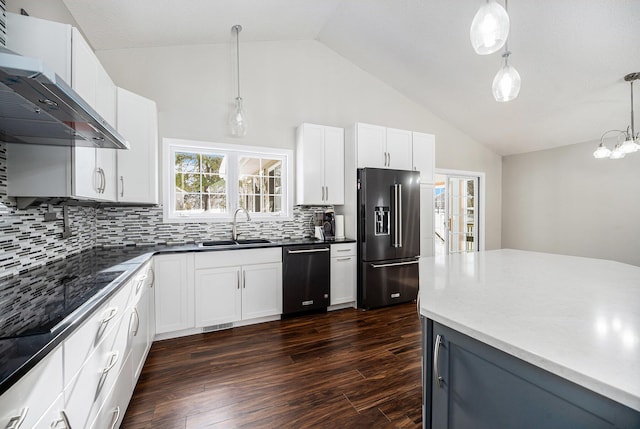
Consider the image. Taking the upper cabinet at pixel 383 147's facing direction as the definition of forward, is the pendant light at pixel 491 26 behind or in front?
in front

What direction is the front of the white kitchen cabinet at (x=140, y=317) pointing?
to the viewer's right

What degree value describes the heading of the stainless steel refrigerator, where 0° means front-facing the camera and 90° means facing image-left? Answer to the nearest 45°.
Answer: approximately 315°

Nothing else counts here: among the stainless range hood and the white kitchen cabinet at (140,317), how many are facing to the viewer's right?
2

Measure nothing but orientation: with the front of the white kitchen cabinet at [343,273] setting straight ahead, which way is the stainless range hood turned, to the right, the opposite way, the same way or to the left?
to the left

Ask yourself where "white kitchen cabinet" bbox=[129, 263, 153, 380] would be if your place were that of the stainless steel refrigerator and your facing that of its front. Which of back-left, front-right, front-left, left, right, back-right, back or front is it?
right

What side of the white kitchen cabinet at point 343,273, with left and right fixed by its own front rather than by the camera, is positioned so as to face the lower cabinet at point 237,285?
right

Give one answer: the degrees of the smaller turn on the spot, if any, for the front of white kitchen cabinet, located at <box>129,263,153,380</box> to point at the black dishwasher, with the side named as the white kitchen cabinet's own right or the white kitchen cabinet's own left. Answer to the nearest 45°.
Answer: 0° — it already faces it

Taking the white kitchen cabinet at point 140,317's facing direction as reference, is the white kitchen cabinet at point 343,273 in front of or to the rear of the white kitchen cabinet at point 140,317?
in front

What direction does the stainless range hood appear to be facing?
to the viewer's right

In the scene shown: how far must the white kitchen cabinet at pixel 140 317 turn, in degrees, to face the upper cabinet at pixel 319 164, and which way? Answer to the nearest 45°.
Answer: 0° — it already faces it

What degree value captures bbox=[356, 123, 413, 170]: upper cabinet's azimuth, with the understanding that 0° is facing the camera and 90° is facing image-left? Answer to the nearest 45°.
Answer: approximately 315°
